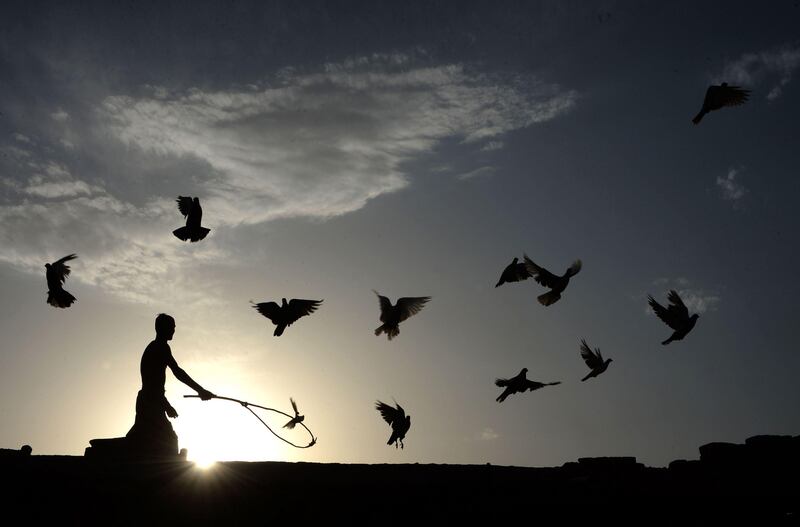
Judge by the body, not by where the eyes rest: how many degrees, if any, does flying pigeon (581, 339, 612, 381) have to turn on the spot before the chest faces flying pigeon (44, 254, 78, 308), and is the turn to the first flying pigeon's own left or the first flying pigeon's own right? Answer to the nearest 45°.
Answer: approximately 135° to the first flying pigeon's own right

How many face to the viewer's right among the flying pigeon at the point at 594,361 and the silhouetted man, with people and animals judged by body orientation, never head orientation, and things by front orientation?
2

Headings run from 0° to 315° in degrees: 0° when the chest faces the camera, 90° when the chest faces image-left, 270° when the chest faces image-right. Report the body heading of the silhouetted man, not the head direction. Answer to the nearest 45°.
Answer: approximately 270°

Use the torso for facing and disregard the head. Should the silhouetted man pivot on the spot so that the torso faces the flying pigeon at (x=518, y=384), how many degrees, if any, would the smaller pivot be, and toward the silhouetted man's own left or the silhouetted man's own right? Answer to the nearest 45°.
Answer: approximately 45° to the silhouetted man's own left

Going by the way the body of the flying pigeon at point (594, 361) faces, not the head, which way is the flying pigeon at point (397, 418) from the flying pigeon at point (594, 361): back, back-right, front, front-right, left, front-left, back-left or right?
back-right

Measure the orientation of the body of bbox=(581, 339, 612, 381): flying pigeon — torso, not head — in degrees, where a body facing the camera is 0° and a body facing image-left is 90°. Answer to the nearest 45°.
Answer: approximately 270°

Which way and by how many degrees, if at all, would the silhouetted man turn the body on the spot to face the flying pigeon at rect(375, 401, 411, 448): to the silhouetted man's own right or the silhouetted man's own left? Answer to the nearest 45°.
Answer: approximately 45° to the silhouetted man's own left

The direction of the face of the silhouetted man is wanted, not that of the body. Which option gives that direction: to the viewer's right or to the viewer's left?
to the viewer's right

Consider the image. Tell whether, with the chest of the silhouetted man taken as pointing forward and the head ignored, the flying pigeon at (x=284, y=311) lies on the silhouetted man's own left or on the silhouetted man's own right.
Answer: on the silhouetted man's own left

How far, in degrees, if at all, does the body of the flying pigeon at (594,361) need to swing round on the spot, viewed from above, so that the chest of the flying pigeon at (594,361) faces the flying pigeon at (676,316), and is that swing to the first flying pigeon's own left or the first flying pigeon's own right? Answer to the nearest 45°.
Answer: approximately 45° to the first flying pigeon's own right

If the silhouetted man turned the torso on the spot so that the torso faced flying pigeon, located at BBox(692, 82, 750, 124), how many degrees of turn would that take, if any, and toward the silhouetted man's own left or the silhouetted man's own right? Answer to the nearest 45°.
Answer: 0° — they already face it

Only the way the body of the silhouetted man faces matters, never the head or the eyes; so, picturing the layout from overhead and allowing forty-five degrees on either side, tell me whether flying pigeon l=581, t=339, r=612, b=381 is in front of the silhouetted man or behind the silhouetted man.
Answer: in front

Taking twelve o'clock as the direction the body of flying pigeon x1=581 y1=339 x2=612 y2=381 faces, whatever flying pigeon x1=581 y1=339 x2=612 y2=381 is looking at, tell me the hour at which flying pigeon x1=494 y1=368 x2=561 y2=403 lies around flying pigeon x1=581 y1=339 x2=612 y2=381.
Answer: flying pigeon x1=494 y1=368 x2=561 y2=403 is roughly at 5 o'clock from flying pigeon x1=581 y1=339 x2=612 y2=381.
